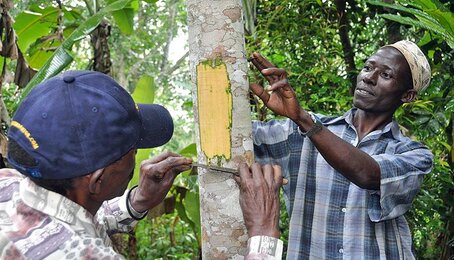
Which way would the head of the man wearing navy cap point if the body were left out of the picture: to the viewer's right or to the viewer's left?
to the viewer's right

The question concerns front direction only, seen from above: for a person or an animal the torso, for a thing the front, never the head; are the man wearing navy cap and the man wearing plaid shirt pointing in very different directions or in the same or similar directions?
very different directions

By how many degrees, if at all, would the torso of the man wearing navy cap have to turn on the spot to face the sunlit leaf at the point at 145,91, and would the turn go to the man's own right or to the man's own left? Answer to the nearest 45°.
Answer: approximately 45° to the man's own left

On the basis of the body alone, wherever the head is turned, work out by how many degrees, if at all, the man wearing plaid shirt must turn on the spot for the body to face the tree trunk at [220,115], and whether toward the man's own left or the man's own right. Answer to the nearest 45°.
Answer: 0° — they already face it

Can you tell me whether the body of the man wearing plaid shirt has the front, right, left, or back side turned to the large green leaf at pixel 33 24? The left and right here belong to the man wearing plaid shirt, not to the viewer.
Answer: right

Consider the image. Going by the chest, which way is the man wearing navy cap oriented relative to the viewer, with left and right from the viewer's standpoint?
facing away from the viewer and to the right of the viewer
